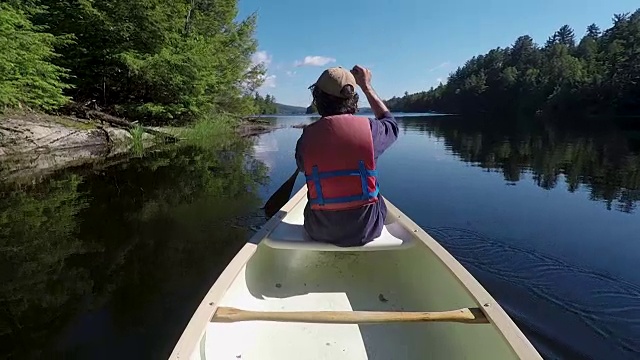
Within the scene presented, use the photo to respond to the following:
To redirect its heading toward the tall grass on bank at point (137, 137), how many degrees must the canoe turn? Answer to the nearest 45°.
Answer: approximately 45° to its left

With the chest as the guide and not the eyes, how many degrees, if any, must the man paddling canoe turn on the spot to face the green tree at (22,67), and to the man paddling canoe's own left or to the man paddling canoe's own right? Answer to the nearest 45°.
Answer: approximately 45° to the man paddling canoe's own left

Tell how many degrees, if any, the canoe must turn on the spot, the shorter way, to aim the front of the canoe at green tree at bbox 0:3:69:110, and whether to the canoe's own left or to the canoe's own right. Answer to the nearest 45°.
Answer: approximately 45° to the canoe's own left

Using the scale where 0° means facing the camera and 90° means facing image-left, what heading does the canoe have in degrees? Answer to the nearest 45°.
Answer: approximately 180°

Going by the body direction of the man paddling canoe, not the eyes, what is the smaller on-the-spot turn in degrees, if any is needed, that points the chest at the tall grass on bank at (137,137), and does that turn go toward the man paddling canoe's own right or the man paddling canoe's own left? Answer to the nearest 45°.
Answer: approximately 45° to the man paddling canoe's own left

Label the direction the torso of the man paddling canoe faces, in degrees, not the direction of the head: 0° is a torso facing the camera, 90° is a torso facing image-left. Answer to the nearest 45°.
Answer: approximately 180°

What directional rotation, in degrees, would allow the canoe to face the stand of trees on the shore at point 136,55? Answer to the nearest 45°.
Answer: approximately 45° to its left
